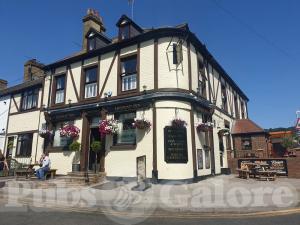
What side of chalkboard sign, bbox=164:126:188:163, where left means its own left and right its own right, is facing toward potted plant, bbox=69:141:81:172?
right

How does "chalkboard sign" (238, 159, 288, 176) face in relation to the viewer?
toward the camera

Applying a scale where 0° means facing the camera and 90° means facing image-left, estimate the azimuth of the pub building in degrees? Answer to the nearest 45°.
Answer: approximately 45°

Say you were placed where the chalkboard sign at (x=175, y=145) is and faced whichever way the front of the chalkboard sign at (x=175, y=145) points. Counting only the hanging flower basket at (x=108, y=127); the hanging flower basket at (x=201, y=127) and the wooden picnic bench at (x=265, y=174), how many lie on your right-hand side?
1

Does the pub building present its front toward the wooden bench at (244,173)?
no

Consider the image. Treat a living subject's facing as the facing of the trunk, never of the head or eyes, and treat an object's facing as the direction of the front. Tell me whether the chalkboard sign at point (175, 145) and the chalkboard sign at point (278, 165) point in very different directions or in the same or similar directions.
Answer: same or similar directions
